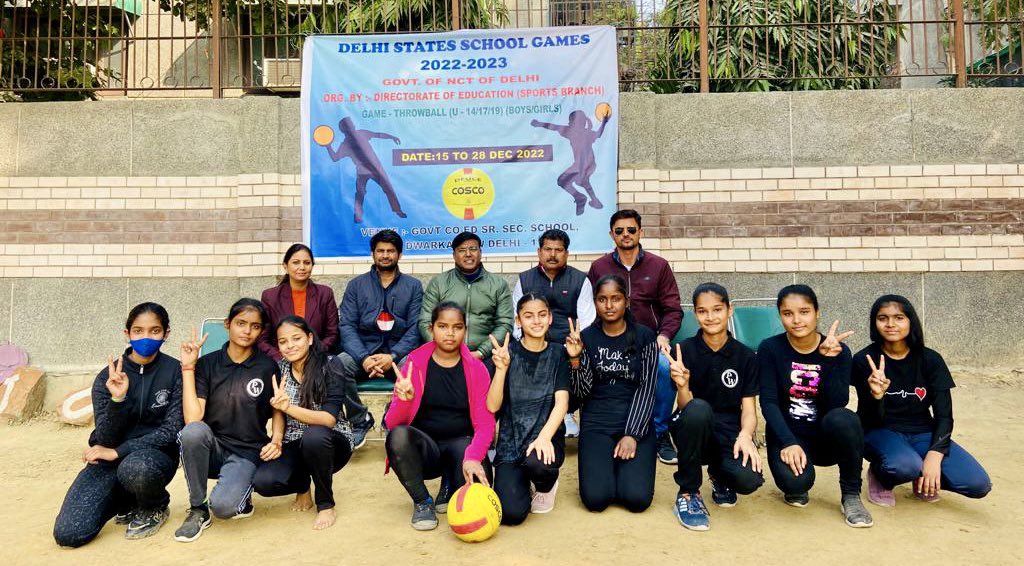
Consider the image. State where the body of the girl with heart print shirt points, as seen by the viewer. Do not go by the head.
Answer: toward the camera

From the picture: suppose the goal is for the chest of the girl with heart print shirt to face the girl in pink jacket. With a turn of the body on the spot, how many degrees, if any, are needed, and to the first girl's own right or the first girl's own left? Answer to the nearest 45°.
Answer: approximately 45° to the first girl's own right

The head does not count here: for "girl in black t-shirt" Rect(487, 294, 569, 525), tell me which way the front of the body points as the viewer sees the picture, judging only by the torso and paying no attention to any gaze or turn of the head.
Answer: toward the camera

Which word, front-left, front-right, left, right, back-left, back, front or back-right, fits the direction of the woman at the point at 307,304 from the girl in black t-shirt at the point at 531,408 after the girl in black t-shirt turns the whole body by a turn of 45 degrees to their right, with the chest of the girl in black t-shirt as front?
right

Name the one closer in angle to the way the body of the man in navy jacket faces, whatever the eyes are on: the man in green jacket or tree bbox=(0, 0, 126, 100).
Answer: the man in green jacket

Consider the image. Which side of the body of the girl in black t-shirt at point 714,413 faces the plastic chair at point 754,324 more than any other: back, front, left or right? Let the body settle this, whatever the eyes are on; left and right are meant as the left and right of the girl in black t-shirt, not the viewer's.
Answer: back

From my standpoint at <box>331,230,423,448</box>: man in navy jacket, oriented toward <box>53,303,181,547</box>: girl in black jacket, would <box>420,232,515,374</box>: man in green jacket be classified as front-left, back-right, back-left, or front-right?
back-left

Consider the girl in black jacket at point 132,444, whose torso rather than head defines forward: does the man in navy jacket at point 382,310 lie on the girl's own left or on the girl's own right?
on the girl's own left

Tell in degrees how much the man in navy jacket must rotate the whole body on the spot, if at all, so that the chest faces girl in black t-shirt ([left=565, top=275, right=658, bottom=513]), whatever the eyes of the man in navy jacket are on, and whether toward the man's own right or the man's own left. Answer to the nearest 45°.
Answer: approximately 45° to the man's own left

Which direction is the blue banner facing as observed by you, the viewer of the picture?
facing the viewer

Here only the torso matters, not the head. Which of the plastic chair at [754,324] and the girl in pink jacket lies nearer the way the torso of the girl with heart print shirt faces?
the girl in pink jacket

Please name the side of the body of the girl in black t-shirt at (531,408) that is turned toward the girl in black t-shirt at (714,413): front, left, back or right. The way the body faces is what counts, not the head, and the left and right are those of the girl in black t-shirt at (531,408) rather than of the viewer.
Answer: left

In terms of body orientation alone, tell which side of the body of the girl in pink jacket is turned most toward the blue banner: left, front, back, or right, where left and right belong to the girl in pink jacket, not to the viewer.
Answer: back

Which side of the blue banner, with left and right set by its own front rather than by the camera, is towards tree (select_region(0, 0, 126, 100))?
right
